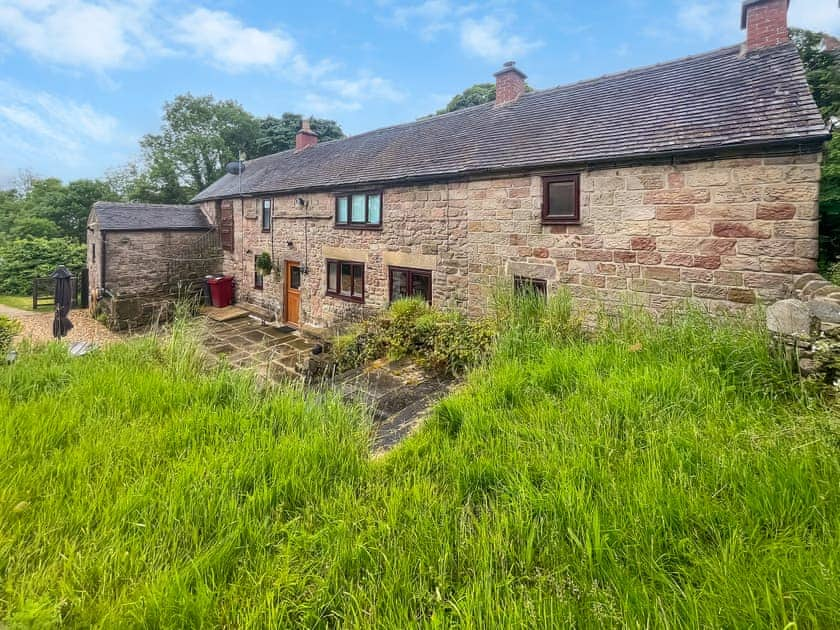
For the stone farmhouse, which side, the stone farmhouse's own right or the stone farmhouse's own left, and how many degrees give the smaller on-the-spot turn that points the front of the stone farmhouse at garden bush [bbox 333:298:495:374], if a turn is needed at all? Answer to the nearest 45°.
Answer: approximately 45° to the stone farmhouse's own right

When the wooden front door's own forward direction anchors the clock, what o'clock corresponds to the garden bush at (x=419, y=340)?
The garden bush is roughly at 10 o'clock from the wooden front door.

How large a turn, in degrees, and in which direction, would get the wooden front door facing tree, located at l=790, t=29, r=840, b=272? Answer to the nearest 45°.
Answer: approximately 90° to its left

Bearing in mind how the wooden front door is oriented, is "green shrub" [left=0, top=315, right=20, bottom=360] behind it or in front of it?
in front

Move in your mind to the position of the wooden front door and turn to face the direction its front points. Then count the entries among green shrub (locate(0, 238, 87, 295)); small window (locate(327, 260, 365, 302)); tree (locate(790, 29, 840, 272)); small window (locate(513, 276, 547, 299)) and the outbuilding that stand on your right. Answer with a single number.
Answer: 2

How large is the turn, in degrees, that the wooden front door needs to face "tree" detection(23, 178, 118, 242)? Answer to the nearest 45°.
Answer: approximately 90° to its right

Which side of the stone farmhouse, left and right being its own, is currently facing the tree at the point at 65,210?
right

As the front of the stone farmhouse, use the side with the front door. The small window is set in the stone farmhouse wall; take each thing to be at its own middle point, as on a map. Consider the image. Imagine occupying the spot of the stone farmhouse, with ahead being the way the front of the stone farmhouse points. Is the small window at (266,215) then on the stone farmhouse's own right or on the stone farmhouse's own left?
on the stone farmhouse's own right

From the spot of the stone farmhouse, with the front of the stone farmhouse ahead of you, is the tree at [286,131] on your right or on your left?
on your right

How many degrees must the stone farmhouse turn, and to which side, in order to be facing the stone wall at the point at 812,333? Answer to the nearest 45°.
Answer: approximately 45° to its left
